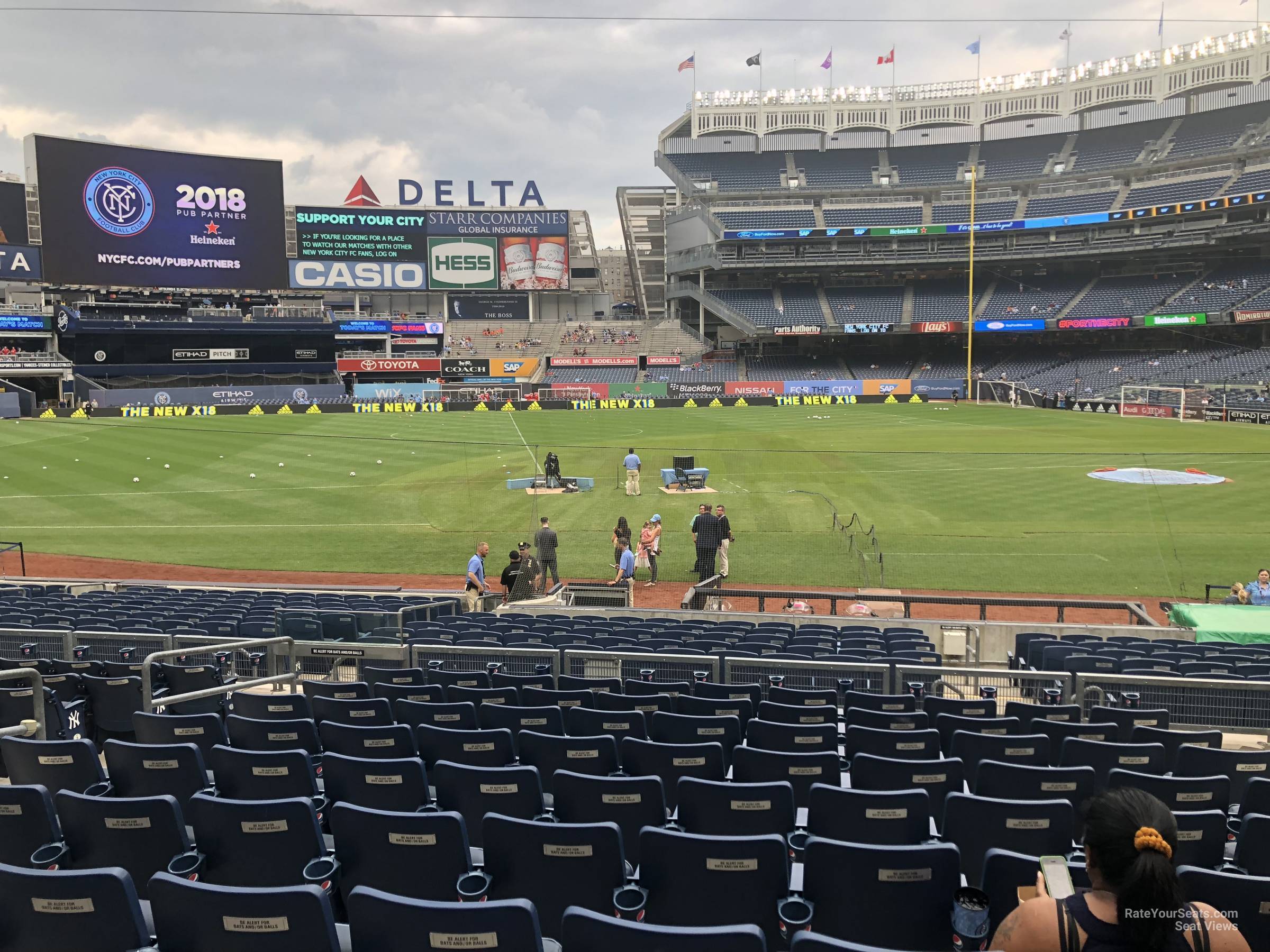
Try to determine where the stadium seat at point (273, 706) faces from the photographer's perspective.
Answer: facing away from the viewer

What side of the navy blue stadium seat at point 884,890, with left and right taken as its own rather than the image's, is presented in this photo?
back

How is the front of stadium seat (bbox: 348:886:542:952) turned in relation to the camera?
facing away from the viewer

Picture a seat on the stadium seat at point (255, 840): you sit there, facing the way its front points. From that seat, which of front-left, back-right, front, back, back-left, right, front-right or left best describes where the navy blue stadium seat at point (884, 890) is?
back-right

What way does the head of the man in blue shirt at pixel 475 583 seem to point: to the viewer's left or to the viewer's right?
to the viewer's right

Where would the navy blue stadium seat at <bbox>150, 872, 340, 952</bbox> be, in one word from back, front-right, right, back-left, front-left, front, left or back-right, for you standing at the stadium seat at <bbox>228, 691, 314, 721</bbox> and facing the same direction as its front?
back

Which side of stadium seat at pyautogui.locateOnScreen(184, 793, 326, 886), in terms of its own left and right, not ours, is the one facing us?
back
